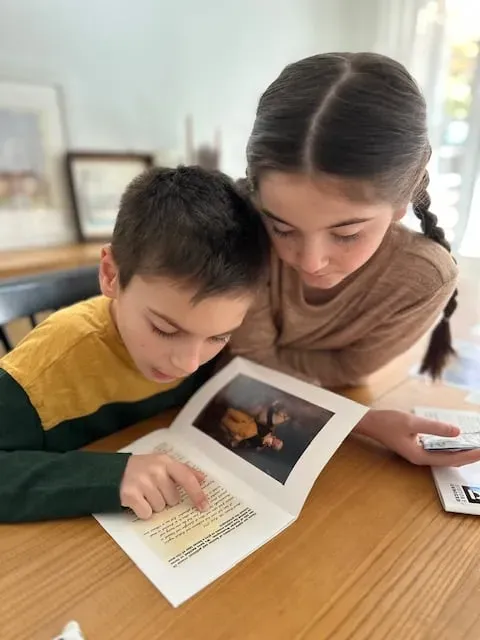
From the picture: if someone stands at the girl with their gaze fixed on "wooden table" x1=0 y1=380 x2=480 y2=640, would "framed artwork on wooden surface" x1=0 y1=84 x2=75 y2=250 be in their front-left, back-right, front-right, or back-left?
back-right

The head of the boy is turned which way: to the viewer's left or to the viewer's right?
to the viewer's right

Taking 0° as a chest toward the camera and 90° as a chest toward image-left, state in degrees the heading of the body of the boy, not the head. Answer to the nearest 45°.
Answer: approximately 315°

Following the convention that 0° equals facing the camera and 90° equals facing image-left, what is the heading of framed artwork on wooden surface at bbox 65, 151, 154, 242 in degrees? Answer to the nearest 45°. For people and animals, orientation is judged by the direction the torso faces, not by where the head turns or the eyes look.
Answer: approximately 0°

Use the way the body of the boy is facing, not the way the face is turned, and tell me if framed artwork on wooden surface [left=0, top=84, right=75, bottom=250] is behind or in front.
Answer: behind
